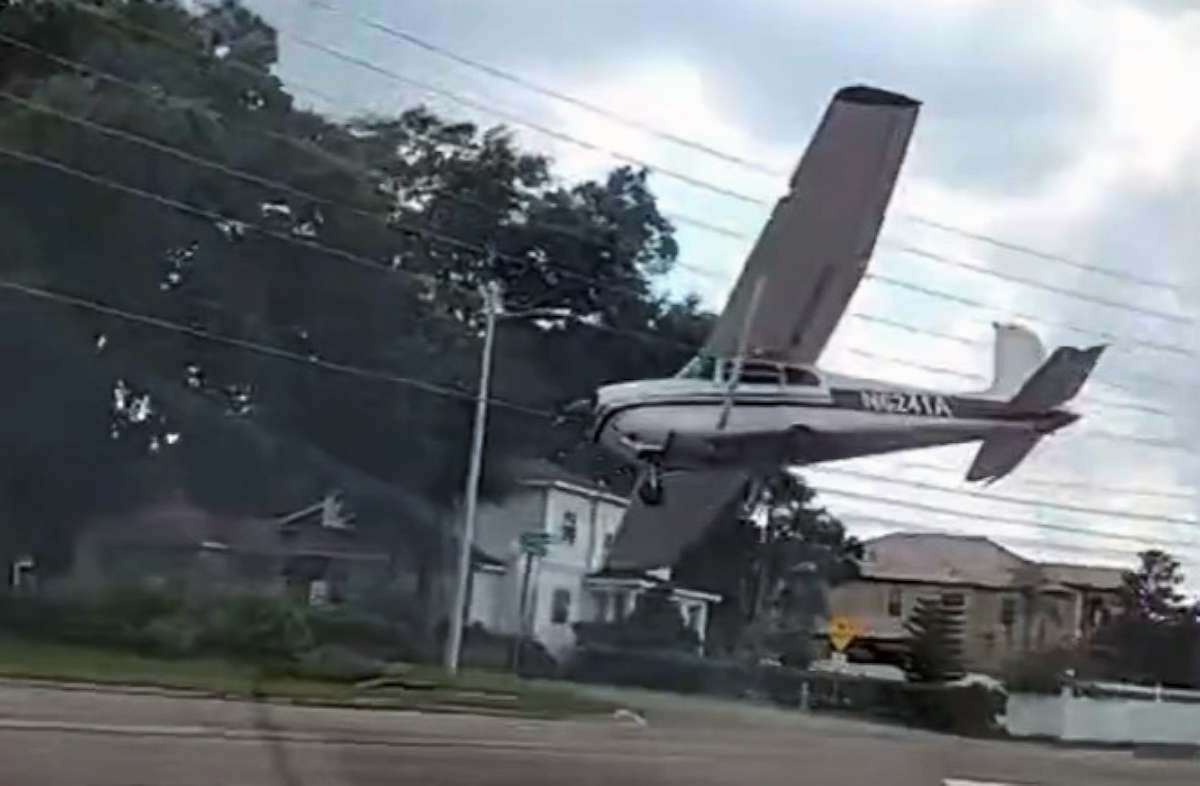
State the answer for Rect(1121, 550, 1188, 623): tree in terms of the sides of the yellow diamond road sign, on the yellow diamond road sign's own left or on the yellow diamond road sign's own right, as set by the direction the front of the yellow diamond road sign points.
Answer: on the yellow diamond road sign's own left

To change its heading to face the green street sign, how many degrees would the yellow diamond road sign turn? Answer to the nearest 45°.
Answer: approximately 90° to its right

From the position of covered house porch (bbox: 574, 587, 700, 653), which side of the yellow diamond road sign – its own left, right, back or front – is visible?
right

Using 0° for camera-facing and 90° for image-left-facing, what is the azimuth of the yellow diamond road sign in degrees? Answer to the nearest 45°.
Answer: approximately 0°
